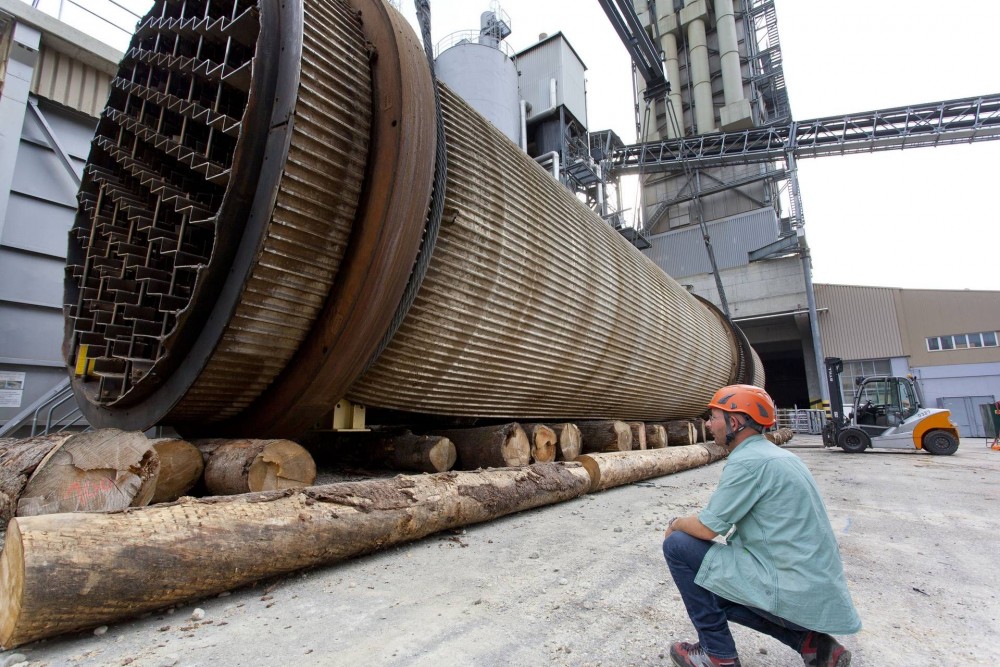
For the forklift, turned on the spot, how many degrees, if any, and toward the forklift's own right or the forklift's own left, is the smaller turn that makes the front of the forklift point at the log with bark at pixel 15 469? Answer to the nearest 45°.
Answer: approximately 90° to the forklift's own left

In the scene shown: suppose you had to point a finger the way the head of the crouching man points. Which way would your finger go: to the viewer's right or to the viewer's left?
to the viewer's left

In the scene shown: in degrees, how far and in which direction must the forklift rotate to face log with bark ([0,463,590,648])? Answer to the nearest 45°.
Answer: approximately 90° to its left

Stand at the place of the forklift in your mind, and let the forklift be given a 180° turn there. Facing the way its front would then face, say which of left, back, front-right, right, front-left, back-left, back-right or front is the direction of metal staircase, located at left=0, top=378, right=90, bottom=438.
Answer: back-right

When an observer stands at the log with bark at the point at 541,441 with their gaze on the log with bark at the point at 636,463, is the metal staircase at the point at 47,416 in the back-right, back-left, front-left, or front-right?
back-left

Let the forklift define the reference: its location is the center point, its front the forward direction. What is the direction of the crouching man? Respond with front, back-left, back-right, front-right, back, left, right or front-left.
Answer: left

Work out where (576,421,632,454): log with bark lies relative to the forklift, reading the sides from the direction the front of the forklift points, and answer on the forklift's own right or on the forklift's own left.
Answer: on the forklift's own left

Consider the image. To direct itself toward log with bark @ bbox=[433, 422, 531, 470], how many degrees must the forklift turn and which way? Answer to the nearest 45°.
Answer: approximately 90° to its left

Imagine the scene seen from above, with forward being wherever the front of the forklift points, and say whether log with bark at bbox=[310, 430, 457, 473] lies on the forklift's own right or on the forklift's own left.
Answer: on the forklift's own left

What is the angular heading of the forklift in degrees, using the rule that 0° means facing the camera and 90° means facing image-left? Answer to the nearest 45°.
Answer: approximately 90°

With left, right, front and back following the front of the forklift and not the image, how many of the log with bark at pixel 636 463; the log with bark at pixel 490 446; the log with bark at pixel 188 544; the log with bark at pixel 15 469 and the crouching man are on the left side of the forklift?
5

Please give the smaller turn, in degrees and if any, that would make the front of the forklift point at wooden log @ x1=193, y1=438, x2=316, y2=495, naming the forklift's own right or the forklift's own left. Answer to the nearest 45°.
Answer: approximately 90° to the forklift's own left
